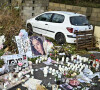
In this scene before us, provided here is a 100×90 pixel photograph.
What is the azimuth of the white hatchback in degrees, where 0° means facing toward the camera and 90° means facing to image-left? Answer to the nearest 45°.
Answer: approximately 135°

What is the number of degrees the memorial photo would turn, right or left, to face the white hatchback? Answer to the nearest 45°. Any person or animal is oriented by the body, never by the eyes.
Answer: approximately 135° to its left

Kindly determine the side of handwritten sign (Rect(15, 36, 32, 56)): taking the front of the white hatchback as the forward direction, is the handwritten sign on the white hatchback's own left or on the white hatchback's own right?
on the white hatchback's own left

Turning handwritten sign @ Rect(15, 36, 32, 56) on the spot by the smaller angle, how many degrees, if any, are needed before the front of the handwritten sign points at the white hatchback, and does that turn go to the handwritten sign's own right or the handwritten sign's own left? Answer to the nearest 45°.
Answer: approximately 135° to the handwritten sign's own left

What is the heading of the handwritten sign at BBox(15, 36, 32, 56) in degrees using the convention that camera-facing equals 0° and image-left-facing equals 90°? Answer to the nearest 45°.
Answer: approximately 0°

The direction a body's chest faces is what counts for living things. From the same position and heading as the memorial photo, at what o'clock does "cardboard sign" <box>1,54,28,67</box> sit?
The cardboard sign is roughly at 1 o'clock from the memorial photo.

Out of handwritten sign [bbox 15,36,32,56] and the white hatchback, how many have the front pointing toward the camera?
1

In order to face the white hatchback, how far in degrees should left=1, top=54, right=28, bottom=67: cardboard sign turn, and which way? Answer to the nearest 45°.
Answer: approximately 135° to its left

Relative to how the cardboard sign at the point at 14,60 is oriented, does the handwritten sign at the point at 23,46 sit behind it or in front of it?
behind
